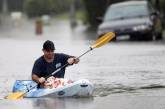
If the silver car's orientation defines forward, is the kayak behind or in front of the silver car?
in front

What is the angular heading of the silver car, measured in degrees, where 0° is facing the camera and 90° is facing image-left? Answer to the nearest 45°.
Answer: approximately 45°

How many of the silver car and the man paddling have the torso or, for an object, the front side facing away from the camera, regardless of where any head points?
0

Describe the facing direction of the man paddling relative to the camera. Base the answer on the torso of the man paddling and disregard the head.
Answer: toward the camera
